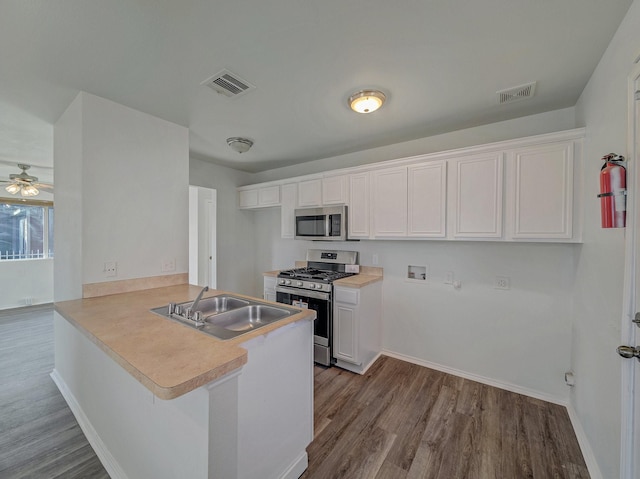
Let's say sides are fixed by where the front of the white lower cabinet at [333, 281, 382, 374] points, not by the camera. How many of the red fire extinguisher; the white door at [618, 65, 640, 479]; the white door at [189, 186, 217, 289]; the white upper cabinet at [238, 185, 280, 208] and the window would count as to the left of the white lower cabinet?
2

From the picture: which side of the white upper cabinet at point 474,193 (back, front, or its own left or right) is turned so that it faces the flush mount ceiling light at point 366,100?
front

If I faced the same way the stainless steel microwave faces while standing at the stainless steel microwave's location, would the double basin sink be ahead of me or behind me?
ahead

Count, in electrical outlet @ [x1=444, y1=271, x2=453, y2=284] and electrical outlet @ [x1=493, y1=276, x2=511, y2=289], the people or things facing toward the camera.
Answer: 2

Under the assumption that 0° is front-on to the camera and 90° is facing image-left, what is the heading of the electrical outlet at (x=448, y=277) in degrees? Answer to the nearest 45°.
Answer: approximately 0°

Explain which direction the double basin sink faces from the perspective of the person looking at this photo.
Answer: facing away from the viewer and to the right of the viewer

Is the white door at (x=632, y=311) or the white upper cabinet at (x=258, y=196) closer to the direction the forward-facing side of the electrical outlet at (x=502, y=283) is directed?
the white door

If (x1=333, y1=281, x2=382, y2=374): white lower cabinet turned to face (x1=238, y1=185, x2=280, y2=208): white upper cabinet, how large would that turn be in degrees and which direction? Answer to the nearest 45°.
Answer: approximately 90° to its right
